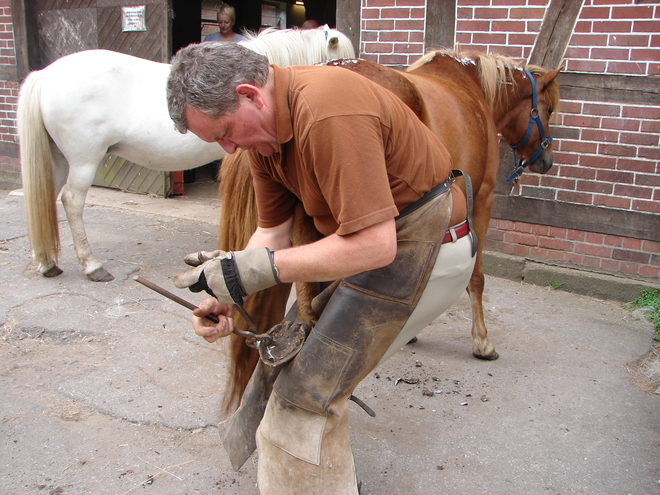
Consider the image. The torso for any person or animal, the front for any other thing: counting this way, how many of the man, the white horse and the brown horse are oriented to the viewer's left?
1

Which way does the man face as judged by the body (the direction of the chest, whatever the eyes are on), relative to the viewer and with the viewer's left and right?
facing to the left of the viewer

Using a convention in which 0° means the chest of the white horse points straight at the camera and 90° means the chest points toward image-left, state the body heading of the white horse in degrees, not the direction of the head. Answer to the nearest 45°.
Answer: approximately 270°

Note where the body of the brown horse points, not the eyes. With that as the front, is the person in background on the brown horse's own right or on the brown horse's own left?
on the brown horse's own left

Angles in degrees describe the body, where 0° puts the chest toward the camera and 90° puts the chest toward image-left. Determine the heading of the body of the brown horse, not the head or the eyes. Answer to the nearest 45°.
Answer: approximately 225°

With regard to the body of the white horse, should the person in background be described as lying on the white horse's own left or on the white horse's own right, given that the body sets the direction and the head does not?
on the white horse's own left

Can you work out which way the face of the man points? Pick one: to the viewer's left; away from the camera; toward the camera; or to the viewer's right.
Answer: to the viewer's left

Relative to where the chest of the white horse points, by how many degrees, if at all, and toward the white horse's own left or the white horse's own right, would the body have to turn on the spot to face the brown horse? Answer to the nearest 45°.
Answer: approximately 45° to the white horse's own right

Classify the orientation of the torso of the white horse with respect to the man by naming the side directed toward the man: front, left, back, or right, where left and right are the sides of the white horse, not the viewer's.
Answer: right

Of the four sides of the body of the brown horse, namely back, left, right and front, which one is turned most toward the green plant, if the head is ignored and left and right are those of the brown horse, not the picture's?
front

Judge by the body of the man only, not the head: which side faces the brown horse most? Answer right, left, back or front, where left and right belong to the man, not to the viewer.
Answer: right

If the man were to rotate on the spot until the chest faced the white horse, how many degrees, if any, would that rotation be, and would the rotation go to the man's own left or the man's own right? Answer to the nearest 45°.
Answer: approximately 45° to the man's own right

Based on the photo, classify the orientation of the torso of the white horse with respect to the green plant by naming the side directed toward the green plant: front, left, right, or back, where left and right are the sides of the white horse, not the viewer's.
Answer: front
